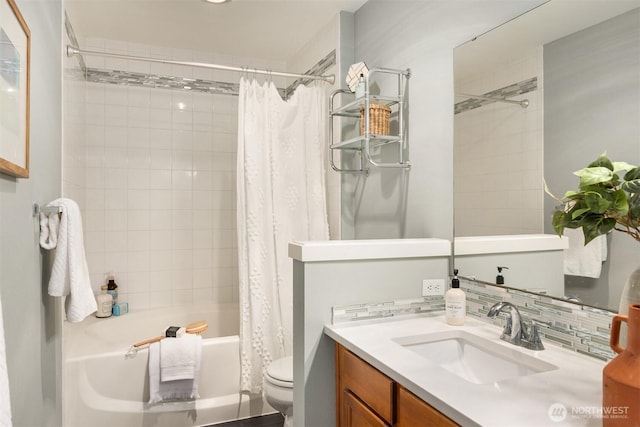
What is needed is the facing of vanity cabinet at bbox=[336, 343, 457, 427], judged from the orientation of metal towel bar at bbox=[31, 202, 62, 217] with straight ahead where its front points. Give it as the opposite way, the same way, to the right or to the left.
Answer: the opposite way

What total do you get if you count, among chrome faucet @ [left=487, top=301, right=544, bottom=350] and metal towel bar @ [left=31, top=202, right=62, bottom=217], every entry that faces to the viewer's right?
1

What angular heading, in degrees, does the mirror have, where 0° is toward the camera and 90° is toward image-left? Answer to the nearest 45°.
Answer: approximately 45°

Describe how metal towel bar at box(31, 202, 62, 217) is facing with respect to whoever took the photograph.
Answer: facing to the right of the viewer

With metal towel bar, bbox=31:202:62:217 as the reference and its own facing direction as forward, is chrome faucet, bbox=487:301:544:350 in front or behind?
in front

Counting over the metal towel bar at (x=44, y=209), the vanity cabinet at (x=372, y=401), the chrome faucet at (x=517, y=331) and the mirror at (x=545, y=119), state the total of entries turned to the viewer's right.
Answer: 1

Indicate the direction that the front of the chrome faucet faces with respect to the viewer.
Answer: facing the viewer and to the left of the viewer

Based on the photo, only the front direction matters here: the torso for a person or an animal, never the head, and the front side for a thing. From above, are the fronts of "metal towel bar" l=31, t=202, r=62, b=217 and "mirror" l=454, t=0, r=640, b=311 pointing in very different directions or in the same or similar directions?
very different directions

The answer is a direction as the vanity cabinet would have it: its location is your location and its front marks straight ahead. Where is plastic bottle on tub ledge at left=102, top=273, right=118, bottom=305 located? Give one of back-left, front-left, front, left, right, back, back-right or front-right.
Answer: right
